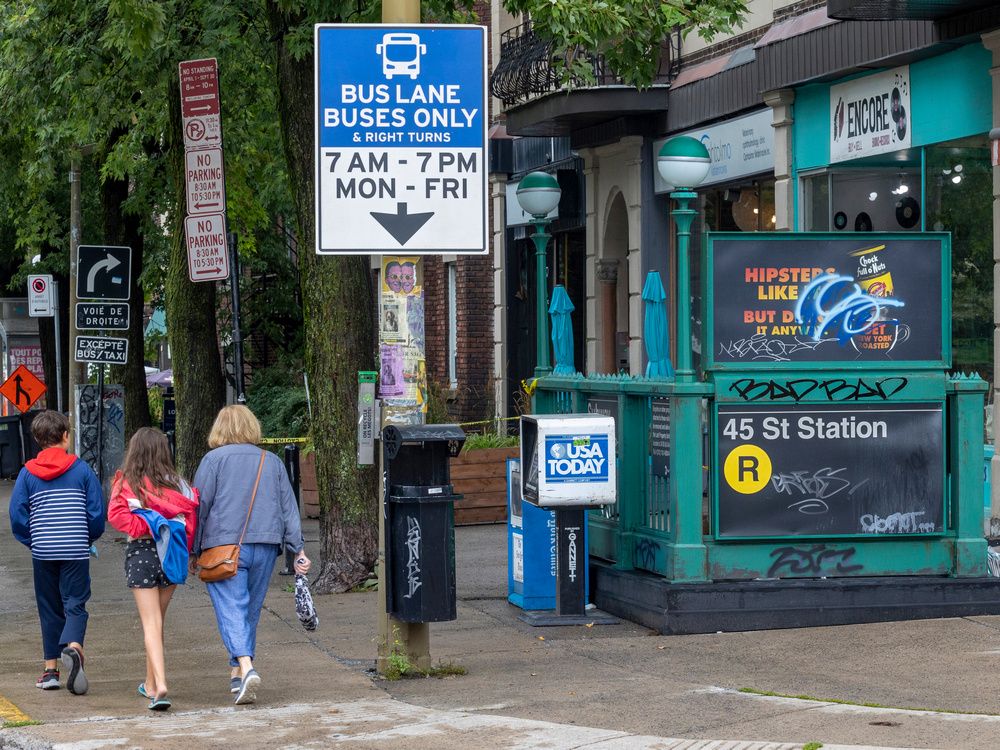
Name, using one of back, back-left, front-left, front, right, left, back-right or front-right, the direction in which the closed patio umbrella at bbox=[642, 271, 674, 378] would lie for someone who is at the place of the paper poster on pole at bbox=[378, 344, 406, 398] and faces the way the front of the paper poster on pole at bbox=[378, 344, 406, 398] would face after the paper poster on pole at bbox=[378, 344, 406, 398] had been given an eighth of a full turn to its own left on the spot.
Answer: left

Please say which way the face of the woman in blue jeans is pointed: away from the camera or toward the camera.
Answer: away from the camera

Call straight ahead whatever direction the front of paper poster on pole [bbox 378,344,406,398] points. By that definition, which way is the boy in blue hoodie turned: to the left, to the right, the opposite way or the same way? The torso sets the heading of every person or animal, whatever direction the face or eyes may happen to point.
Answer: the opposite way

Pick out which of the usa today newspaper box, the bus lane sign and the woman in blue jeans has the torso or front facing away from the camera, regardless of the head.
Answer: the woman in blue jeans

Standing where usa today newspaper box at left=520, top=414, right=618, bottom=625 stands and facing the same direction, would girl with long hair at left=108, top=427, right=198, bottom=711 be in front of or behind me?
in front

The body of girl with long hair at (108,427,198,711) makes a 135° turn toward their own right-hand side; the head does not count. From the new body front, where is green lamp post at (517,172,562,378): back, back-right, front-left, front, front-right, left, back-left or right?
left

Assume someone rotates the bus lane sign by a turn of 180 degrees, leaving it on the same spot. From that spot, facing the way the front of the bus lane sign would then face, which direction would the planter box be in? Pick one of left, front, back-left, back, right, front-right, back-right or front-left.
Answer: front

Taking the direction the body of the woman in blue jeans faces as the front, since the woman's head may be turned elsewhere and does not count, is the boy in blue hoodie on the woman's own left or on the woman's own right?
on the woman's own left

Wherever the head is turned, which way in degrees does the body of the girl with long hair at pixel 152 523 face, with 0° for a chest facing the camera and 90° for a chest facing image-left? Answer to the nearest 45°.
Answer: approximately 180°

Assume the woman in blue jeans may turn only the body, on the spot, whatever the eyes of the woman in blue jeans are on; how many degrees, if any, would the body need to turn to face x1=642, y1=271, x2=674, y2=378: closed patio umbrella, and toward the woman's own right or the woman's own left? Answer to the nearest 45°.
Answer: approximately 45° to the woman's own right

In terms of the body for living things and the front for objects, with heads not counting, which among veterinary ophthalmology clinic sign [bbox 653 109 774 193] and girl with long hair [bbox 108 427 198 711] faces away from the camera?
the girl with long hair

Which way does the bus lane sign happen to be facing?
toward the camera

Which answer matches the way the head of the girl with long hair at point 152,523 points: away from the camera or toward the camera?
away from the camera
